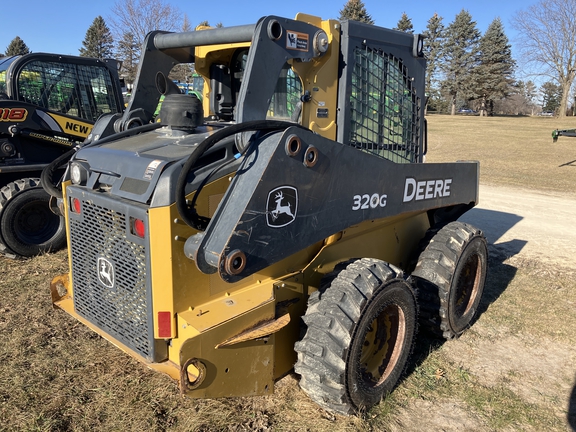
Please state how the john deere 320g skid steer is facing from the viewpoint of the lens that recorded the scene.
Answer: facing away from the viewer and to the right of the viewer

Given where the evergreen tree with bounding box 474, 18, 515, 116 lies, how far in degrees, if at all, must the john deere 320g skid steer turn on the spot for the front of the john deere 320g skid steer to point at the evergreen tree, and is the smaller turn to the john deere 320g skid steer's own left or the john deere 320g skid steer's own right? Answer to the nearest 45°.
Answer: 0° — it already faces it
